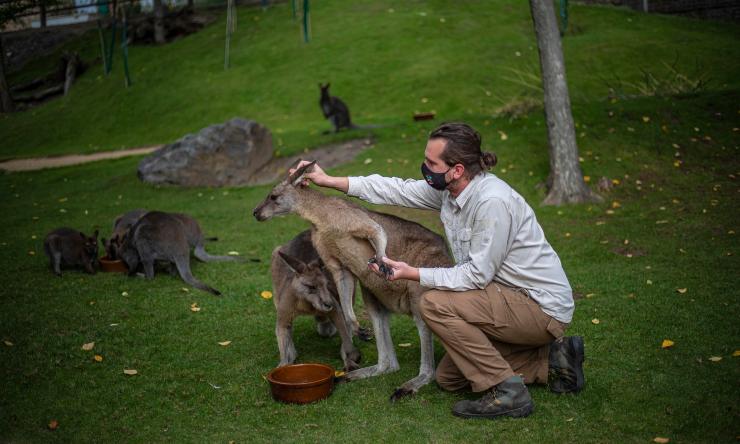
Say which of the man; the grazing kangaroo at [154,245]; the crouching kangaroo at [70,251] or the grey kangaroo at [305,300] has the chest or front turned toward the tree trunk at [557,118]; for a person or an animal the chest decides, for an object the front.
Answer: the crouching kangaroo at [70,251]

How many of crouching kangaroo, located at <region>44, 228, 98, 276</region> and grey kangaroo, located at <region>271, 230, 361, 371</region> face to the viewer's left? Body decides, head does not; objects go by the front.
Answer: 0

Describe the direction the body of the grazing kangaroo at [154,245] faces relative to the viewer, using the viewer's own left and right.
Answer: facing away from the viewer and to the left of the viewer

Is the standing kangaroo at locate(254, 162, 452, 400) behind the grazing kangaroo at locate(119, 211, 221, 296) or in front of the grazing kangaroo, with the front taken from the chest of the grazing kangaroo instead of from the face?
behind

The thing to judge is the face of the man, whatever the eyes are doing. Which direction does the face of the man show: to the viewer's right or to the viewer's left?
to the viewer's left

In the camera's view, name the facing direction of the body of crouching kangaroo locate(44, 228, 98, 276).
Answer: to the viewer's right

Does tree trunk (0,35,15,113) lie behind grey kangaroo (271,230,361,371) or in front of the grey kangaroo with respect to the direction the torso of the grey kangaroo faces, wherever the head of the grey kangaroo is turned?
behind

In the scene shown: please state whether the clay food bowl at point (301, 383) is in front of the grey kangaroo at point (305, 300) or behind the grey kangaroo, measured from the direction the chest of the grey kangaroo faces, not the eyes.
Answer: in front

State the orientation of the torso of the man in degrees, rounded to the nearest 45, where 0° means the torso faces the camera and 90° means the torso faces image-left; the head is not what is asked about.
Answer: approximately 90°

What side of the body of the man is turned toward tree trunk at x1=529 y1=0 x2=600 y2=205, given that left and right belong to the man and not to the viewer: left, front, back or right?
right

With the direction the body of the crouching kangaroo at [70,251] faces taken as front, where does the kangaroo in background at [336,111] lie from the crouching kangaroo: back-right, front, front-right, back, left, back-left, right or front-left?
front-left

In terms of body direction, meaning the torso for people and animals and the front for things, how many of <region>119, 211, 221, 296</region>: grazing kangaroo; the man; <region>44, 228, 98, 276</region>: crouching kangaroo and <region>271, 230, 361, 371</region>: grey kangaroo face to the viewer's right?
1

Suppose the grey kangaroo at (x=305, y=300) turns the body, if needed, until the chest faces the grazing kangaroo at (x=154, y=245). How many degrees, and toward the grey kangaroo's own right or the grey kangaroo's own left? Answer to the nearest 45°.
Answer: approximately 135° to the grey kangaroo's own right
